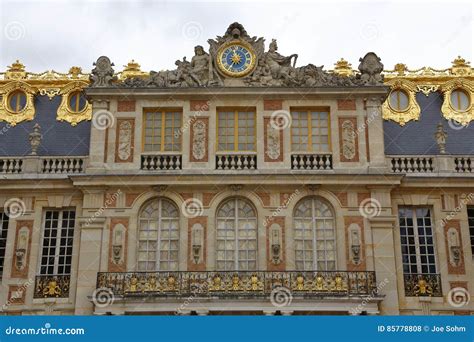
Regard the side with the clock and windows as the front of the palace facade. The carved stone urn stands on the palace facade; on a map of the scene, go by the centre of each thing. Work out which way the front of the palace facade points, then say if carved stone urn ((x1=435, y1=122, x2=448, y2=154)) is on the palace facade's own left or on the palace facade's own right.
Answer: on the palace facade's own left

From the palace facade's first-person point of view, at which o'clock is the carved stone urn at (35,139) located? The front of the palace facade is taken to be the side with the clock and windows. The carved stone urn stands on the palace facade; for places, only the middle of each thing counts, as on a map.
The carved stone urn is roughly at 3 o'clock from the palace facade.
